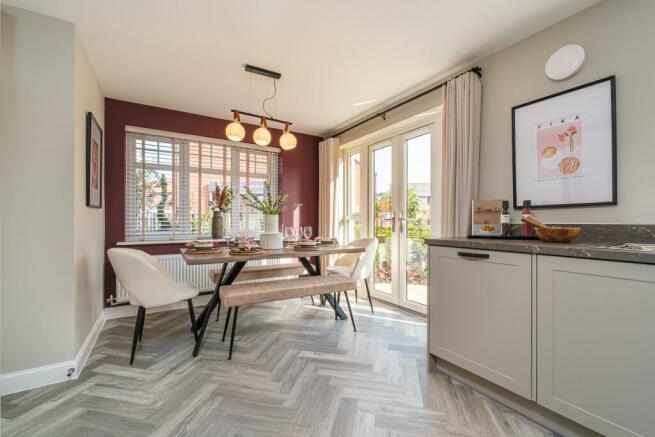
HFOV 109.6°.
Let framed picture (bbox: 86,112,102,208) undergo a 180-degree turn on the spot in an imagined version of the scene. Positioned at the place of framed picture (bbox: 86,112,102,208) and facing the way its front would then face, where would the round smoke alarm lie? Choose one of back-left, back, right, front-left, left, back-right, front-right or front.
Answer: back-left

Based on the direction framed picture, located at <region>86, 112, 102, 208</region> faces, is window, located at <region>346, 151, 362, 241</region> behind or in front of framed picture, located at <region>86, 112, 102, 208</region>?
in front

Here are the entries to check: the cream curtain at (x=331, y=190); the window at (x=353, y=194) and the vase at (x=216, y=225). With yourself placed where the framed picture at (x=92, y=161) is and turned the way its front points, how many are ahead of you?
3

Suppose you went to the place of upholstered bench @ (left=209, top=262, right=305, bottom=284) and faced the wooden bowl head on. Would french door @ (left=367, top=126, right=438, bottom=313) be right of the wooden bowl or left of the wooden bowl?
left

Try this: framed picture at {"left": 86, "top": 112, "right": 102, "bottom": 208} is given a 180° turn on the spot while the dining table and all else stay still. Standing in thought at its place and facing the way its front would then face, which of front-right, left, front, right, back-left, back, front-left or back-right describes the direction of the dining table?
back-left

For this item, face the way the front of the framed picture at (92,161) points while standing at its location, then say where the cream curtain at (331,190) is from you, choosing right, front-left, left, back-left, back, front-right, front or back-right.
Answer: front

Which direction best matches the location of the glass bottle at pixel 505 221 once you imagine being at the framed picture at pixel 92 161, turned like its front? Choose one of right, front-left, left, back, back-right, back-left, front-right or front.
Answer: front-right

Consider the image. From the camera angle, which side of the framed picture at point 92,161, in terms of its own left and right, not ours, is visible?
right

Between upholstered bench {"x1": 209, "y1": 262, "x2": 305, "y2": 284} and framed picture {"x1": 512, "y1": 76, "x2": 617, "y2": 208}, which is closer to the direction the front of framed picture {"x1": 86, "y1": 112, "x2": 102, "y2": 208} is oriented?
the upholstered bench

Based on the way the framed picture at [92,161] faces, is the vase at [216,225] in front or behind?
in front

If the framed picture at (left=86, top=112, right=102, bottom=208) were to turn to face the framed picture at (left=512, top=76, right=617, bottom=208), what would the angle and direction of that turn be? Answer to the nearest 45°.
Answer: approximately 45° to its right

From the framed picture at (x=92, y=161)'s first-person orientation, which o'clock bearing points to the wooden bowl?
The wooden bowl is roughly at 2 o'clock from the framed picture.
